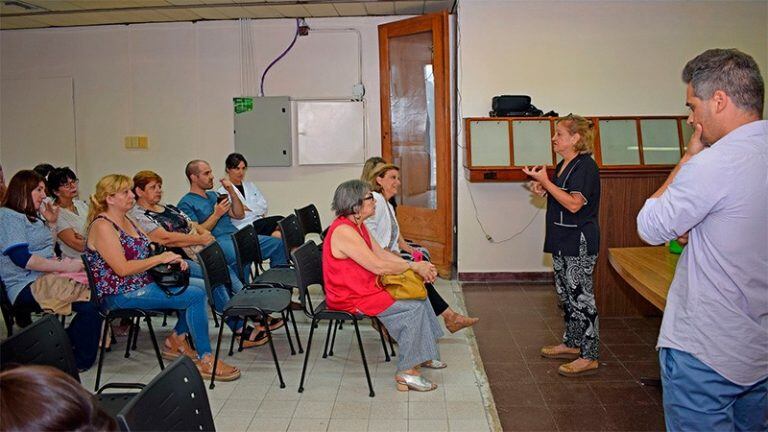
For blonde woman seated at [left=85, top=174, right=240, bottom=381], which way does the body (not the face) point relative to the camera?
to the viewer's right

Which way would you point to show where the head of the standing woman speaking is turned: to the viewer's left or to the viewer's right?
to the viewer's left

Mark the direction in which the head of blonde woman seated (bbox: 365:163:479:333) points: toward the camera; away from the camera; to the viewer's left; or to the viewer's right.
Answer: to the viewer's right

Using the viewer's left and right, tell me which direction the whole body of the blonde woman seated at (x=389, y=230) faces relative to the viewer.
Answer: facing to the right of the viewer

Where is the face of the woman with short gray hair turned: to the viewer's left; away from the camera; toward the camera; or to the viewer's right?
to the viewer's right

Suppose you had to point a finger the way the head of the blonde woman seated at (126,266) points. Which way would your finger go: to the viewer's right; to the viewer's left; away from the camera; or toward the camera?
to the viewer's right

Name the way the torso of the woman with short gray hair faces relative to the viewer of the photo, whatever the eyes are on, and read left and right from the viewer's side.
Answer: facing to the right of the viewer

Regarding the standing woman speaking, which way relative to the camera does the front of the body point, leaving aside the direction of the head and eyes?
to the viewer's left

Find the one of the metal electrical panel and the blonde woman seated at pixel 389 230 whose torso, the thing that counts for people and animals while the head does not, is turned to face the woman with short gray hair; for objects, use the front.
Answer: the metal electrical panel
